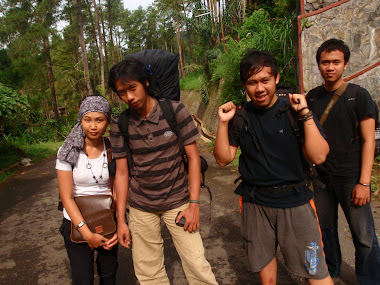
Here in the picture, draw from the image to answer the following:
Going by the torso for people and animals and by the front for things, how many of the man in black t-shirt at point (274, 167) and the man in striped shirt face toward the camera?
2

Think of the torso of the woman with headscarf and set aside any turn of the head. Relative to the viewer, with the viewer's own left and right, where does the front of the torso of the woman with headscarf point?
facing the viewer and to the right of the viewer

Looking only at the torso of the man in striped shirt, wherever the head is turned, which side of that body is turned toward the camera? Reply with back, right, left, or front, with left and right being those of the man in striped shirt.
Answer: front

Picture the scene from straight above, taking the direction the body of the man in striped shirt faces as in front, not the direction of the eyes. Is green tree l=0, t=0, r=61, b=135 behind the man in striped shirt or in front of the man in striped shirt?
behind

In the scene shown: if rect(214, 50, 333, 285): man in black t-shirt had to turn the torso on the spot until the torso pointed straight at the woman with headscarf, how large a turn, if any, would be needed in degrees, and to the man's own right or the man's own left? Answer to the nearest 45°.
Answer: approximately 90° to the man's own right

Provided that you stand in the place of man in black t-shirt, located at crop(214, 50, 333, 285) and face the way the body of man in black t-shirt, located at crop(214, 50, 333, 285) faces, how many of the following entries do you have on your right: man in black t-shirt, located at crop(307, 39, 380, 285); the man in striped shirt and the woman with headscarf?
2

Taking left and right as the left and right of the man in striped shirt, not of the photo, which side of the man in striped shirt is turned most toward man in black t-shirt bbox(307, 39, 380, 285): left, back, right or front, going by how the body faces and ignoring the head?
left

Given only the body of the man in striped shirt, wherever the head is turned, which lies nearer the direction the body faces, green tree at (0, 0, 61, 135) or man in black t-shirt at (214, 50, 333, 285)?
the man in black t-shirt

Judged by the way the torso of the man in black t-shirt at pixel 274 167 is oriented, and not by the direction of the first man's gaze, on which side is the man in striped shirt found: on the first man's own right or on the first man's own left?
on the first man's own right

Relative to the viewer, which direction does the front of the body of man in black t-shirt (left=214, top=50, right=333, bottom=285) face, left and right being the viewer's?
facing the viewer
